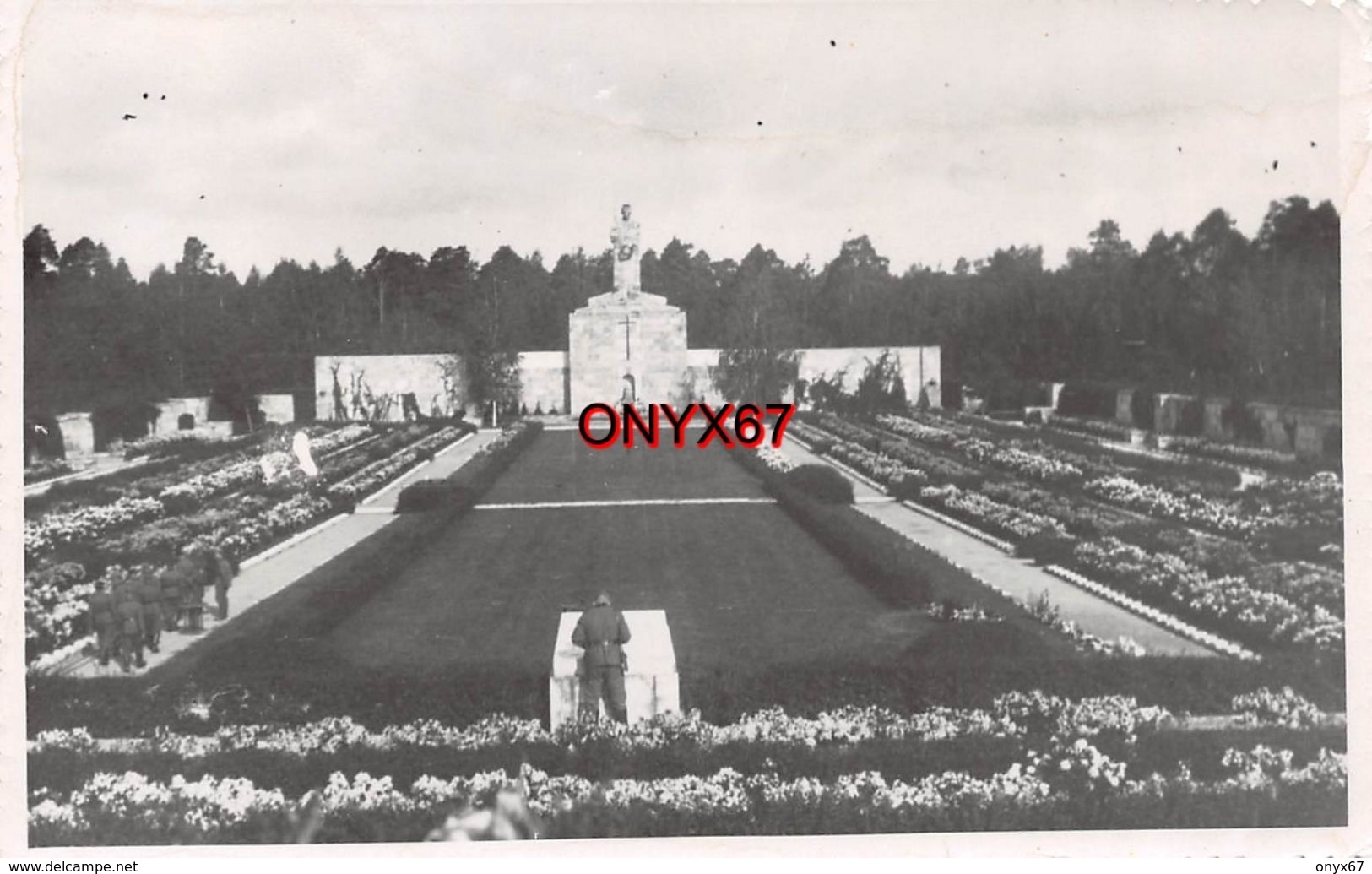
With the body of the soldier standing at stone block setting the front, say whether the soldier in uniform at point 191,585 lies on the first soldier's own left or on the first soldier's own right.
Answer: on the first soldier's own left

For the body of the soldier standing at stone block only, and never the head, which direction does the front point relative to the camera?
away from the camera

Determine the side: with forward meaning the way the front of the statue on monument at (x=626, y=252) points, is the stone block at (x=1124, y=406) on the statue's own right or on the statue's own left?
on the statue's own left

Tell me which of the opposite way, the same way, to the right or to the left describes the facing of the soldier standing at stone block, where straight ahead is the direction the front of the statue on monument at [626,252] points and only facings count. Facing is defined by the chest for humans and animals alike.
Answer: the opposite way

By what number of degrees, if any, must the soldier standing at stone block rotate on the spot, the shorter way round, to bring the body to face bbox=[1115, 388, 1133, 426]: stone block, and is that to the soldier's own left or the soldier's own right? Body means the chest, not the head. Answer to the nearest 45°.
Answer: approximately 45° to the soldier's own right

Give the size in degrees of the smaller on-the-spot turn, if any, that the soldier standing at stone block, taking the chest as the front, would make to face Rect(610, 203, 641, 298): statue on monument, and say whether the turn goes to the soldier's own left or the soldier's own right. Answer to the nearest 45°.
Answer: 0° — they already face it

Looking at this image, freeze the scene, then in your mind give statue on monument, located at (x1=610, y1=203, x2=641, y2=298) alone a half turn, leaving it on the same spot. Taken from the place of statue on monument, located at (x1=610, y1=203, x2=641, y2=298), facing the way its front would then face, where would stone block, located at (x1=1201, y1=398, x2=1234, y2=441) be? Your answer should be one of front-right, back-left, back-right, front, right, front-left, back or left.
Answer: right

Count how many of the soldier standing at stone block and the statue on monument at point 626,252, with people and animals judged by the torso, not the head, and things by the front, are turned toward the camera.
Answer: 1

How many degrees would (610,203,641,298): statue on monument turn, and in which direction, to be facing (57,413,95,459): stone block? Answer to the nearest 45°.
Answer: approximately 90° to its right

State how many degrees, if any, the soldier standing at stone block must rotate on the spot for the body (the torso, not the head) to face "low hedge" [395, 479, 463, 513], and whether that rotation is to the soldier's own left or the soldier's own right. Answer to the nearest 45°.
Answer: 0° — they already face it

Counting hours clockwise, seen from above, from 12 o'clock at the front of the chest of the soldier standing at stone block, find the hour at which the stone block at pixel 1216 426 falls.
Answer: The stone block is roughly at 2 o'clock from the soldier standing at stone block.

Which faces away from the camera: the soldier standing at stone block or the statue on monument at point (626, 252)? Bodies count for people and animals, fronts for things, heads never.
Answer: the soldier standing at stone block
